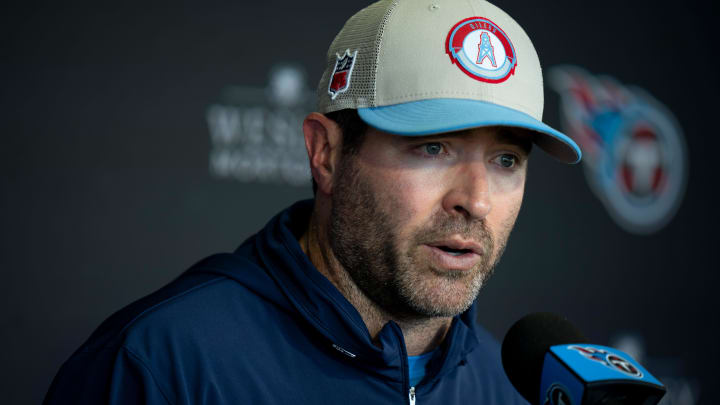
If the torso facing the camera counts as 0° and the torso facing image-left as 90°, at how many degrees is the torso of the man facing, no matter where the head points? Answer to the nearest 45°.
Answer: approximately 315°
